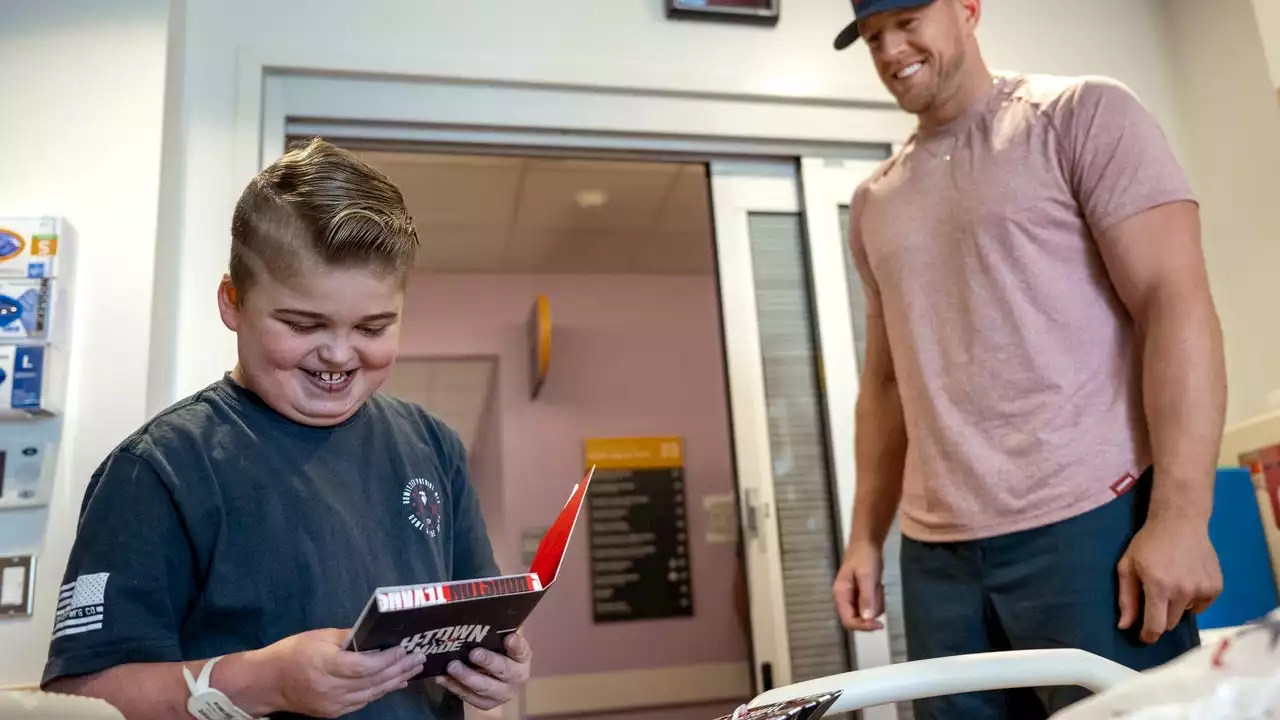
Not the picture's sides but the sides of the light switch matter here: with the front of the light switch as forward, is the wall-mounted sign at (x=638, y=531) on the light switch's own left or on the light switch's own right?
on the light switch's own left

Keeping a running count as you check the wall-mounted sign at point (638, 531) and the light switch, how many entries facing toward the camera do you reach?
2

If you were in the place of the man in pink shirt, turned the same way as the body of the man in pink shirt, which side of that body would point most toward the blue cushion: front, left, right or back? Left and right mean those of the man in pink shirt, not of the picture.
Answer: back

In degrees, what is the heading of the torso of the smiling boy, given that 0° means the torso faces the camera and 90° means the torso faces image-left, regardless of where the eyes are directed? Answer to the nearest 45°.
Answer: approximately 315°

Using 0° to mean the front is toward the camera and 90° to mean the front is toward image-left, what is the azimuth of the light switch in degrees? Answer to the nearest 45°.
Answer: approximately 0°

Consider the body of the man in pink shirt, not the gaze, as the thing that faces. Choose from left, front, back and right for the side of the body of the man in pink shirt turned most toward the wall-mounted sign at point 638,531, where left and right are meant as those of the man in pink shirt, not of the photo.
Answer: right

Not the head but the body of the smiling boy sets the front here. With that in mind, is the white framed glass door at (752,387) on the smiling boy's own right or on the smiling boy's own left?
on the smiling boy's own left

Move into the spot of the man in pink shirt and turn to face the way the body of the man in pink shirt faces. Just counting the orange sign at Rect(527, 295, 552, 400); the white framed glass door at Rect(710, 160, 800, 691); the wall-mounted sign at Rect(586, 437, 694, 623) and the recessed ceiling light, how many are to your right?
4
